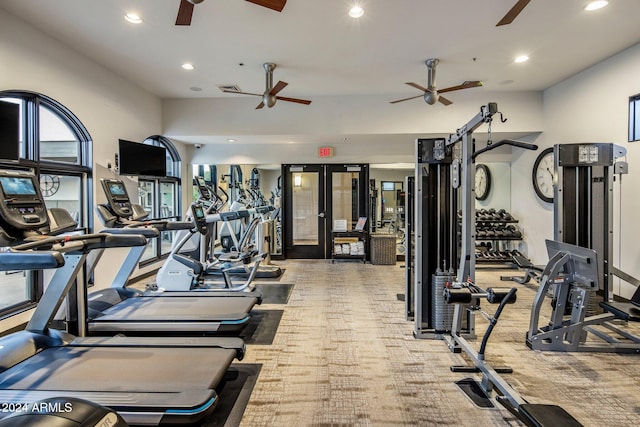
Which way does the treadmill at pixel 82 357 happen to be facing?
to the viewer's left

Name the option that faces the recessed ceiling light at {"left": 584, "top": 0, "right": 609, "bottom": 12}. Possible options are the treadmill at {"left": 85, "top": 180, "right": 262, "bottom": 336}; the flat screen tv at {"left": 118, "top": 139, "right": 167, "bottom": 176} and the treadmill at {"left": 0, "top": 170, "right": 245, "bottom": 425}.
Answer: the flat screen tv

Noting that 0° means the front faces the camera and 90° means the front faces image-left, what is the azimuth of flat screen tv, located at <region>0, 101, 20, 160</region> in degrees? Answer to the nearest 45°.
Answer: approximately 315°

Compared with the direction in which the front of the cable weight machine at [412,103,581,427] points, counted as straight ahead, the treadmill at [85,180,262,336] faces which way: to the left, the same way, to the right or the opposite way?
to the right

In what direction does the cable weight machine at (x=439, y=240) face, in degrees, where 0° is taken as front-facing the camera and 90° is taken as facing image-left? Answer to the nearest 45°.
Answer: approximately 315°

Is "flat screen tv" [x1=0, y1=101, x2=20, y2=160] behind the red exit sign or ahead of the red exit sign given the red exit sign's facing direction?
ahead

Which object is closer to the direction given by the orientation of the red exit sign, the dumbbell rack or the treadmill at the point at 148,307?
the treadmill

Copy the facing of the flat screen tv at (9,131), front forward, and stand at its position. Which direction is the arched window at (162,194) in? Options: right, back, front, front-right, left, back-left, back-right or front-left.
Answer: left

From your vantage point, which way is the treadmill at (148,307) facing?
to the viewer's left

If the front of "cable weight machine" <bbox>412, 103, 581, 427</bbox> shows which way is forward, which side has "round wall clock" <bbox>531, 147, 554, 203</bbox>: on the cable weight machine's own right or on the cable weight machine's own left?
on the cable weight machine's own left

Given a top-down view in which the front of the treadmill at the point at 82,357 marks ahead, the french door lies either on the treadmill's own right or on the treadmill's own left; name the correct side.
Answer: on the treadmill's own right

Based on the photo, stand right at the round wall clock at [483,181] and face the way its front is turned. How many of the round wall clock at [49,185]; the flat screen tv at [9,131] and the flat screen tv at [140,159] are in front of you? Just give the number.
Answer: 3
